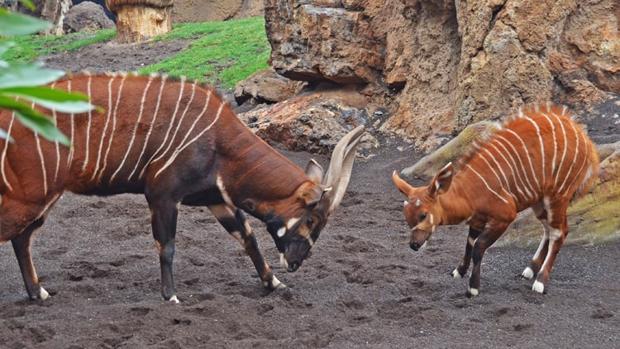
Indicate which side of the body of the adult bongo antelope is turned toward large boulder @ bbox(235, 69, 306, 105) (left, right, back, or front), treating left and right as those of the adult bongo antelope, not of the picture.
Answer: left

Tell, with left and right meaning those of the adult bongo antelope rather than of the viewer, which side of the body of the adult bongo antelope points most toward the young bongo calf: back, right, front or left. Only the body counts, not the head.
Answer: front

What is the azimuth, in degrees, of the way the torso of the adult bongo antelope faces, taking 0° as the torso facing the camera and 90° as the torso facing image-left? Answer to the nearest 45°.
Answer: approximately 270°

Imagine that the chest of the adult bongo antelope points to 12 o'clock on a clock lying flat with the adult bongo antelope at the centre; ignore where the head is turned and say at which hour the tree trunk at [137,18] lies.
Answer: The tree trunk is roughly at 9 o'clock from the adult bongo antelope.

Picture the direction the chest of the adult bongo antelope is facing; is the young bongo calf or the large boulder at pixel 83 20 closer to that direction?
the young bongo calf

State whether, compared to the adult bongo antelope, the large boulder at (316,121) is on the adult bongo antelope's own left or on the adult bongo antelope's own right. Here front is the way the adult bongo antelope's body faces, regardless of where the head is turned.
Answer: on the adult bongo antelope's own left

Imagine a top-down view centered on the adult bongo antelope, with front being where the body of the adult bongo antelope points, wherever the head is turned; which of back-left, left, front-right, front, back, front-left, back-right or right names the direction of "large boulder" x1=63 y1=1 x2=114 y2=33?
left

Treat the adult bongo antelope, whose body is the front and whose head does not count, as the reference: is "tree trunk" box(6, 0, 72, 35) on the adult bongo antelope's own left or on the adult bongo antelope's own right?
on the adult bongo antelope's own left
